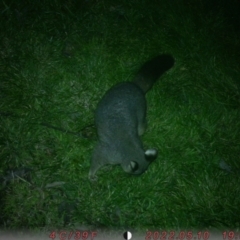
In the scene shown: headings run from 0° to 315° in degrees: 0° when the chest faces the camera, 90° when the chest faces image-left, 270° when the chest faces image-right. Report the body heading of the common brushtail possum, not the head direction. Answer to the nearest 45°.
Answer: approximately 0°
